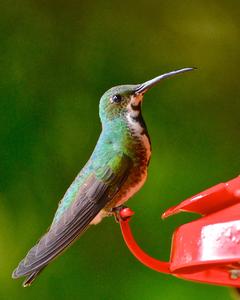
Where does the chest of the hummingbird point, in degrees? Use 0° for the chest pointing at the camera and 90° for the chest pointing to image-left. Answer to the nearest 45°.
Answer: approximately 270°
